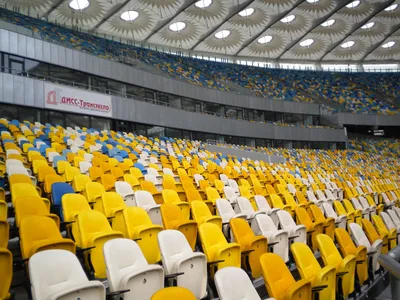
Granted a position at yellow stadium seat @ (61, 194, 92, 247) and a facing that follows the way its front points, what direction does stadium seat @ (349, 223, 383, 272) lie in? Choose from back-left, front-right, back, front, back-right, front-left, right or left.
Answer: front-left

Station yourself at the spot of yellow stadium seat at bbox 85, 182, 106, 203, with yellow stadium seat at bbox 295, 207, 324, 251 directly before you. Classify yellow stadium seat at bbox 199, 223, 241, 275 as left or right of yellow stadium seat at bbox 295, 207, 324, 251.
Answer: right

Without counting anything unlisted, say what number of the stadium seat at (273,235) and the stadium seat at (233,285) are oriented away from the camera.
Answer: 0

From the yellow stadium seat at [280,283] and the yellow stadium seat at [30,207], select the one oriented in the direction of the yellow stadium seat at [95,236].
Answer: the yellow stadium seat at [30,207]

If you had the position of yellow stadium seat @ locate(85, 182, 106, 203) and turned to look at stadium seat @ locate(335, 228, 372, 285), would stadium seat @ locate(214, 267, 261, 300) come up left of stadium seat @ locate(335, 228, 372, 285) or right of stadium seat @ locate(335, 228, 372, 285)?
right

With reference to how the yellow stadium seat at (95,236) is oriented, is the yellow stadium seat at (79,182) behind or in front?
behind

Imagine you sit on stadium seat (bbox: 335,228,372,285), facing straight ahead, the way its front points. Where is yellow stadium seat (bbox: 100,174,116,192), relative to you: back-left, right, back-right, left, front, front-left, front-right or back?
back-right

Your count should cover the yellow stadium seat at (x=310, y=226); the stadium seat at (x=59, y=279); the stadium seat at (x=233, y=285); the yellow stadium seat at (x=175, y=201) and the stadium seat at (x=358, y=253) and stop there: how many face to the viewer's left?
0

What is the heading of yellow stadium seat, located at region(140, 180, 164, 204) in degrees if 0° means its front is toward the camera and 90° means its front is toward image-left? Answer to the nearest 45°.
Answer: approximately 315°

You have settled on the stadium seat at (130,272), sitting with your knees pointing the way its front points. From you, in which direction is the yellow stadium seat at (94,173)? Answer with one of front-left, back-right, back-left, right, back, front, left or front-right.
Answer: back-left

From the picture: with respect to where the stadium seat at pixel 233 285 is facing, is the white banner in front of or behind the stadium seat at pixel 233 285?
behind

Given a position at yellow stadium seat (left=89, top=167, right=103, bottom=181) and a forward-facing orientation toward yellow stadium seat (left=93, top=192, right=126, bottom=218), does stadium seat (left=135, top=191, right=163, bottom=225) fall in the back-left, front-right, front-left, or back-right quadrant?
front-left

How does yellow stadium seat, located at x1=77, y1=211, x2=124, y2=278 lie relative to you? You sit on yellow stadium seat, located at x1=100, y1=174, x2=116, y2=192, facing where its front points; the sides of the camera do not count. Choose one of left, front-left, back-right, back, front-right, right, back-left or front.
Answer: front-right

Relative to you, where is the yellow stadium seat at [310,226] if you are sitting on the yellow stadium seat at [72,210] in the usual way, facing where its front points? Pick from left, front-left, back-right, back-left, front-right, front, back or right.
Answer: front-left

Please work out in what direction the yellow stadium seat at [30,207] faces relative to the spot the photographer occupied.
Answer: facing the viewer and to the right of the viewer

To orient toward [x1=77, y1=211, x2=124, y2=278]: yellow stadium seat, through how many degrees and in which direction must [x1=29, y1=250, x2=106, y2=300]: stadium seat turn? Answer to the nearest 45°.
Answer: approximately 135° to its left

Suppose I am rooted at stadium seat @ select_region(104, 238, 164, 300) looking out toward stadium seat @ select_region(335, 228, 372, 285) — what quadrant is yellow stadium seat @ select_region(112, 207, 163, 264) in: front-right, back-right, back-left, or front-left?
front-left

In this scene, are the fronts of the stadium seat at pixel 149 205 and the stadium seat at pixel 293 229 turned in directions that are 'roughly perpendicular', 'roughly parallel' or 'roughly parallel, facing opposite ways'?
roughly parallel

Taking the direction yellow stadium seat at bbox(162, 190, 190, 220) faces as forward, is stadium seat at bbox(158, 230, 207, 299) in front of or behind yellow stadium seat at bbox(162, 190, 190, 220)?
in front

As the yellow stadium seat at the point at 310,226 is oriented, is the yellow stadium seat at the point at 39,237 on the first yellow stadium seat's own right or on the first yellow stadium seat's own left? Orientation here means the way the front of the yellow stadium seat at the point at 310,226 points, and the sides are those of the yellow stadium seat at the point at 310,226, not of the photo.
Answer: on the first yellow stadium seat's own right

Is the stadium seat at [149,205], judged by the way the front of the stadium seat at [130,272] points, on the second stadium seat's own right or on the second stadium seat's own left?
on the second stadium seat's own left
